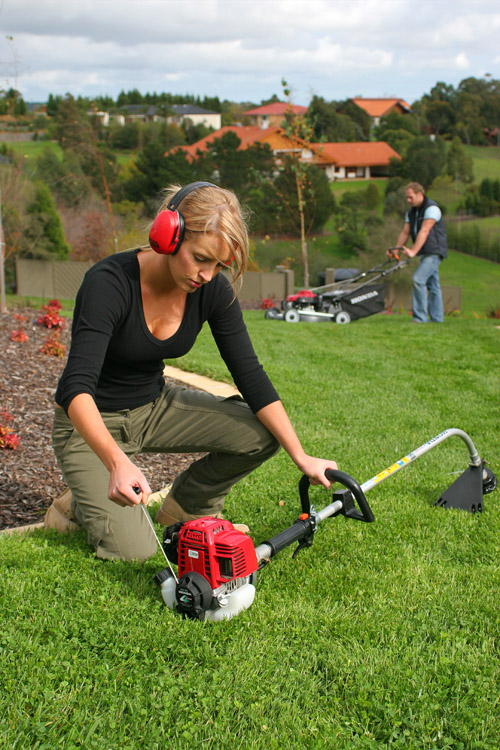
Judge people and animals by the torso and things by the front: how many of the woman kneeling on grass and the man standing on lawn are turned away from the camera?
0

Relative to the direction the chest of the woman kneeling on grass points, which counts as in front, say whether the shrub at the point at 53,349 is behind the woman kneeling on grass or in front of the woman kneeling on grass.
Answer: behind

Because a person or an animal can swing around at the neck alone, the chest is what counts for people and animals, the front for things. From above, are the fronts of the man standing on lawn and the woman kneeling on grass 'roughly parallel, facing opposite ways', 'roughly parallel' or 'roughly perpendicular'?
roughly perpendicular

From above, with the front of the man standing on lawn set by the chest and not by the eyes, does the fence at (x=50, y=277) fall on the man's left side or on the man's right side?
on the man's right side

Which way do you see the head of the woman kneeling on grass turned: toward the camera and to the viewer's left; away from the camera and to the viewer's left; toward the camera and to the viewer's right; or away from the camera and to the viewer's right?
toward the camera and to the viewer's right

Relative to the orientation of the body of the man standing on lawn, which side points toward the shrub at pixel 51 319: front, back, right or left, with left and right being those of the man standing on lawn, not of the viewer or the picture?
front

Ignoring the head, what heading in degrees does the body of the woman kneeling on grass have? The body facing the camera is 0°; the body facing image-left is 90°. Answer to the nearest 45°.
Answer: approximately 315°

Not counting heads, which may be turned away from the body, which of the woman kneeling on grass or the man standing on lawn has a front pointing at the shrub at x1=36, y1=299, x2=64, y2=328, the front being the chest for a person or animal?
the man standing on lawn

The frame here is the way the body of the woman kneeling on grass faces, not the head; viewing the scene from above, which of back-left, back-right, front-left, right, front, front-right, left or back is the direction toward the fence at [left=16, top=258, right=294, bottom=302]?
back-left

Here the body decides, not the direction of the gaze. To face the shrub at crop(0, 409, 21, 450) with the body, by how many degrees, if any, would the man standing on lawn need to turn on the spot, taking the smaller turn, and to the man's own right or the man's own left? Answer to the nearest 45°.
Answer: approximately 45° to the man's own left
